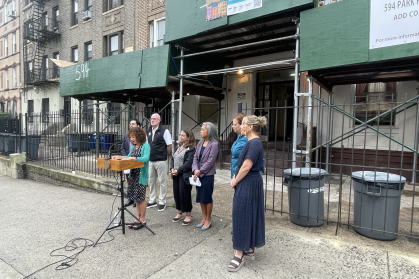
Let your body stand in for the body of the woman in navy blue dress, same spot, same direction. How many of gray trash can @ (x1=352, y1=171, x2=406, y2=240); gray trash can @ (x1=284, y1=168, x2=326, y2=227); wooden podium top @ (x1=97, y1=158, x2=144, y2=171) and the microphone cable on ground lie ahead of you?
2

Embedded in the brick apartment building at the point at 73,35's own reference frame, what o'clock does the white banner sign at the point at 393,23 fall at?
The white banner sign is roughly at 10 o'clock from the brick apartment building.

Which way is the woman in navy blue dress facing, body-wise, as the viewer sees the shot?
to the viewer's left

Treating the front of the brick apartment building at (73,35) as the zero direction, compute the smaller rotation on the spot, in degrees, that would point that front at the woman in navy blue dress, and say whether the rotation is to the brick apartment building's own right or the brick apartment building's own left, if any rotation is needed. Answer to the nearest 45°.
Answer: approximately 45° to the brick apartment building's own left

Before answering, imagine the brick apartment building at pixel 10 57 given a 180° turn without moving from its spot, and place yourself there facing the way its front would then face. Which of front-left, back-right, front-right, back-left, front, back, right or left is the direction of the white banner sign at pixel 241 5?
back-right

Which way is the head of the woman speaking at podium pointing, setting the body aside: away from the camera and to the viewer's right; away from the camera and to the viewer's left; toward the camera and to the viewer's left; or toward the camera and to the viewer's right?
toward the camera and to the viewer's left

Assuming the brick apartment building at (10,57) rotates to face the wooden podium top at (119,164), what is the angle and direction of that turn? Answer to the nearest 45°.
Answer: approximately 45° to its left

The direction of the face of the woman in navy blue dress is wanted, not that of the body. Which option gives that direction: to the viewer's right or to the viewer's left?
to the viewer's left

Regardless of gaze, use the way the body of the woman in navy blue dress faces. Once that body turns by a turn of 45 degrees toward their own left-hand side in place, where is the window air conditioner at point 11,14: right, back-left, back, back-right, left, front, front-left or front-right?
right

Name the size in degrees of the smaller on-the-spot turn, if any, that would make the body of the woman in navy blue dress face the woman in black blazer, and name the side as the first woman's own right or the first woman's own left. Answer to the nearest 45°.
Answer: approximately 45° to the first woman's own right

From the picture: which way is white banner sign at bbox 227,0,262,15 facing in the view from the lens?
facing the viewer and to the left of the viewer

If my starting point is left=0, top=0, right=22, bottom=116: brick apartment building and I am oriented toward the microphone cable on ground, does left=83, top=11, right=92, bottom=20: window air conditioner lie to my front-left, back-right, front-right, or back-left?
front-left
